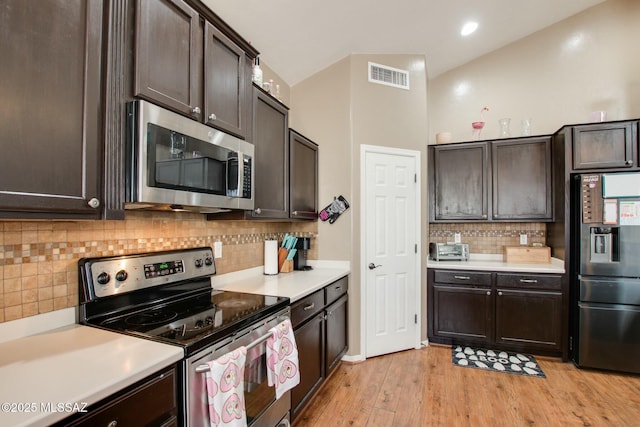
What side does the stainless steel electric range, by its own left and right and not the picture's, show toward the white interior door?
left

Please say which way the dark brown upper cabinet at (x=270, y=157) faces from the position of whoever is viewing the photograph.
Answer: facing the viewer and to the right of the viewer

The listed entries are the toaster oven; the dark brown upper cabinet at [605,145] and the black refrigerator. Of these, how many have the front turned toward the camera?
3

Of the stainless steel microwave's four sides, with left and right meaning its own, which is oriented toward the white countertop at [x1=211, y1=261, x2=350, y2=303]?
left

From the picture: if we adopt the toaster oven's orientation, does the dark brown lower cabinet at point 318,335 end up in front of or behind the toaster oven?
in front

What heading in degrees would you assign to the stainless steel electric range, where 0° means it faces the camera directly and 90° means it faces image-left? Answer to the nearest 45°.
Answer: approximately 315°

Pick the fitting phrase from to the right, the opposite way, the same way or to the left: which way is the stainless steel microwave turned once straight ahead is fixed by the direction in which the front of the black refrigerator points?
to the left

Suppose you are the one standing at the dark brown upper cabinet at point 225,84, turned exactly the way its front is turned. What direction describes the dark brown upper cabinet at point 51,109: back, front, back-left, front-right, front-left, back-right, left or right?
right

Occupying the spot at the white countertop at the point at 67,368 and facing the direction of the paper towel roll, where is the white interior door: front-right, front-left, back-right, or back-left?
front-right

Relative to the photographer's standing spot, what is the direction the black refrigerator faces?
facing the viewer

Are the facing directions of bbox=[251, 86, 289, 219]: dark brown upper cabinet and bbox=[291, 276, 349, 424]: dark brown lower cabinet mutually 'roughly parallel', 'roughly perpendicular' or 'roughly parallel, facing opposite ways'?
roughly parallel

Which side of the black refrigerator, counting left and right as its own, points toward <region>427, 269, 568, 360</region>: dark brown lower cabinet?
right

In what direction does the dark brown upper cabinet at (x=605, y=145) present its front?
toward the camera

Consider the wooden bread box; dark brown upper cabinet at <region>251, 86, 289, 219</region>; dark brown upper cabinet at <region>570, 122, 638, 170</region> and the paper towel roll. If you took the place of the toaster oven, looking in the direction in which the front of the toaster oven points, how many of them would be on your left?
2

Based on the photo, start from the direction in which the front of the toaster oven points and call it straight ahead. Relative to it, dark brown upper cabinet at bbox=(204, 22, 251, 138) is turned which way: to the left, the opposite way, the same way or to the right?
to the left

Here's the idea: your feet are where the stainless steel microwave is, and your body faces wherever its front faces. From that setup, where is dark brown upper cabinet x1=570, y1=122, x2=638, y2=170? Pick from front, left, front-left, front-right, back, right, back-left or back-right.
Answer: front-left

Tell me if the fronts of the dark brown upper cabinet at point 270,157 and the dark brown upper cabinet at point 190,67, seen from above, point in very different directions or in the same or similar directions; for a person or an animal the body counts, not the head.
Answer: same or similar directions

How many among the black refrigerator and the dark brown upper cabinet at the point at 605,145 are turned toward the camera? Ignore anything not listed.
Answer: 2

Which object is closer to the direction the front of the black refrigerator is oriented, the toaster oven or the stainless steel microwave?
the stainless steel microwave

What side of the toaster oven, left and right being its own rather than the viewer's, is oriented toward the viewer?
front
